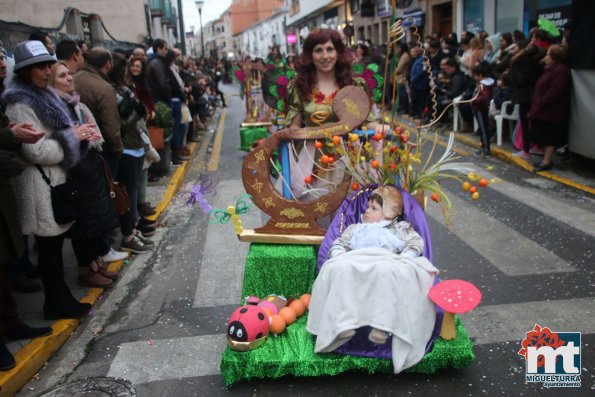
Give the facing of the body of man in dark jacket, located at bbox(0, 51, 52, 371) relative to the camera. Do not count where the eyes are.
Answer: to the viewer's right

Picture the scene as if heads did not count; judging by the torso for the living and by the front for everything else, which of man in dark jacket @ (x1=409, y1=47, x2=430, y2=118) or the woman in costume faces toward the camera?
the woman in costume

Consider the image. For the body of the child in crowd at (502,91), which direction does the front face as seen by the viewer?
to the viewer's left

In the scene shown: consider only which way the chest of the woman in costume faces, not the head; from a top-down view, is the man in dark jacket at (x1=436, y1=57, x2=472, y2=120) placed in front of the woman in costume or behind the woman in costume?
behind

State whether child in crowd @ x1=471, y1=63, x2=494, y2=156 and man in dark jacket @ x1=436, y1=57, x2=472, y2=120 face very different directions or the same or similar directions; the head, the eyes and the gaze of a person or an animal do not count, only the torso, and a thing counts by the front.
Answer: same or similar directions

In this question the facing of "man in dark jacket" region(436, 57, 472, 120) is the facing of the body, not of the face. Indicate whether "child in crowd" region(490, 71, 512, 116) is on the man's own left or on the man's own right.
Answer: on the man's own left

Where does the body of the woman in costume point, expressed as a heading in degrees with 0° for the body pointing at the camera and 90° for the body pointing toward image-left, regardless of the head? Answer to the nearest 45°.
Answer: approximately 0°

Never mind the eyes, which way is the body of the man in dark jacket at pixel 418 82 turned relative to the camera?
to the viewer's left

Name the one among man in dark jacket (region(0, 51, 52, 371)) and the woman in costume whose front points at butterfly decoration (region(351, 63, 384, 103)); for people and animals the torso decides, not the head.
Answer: the man in dark jacket

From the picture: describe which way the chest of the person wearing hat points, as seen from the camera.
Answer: to the viewer's right

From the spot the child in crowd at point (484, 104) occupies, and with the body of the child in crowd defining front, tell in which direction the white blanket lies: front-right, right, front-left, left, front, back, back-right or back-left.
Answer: left

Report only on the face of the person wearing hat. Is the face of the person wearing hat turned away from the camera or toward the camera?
toward the camera

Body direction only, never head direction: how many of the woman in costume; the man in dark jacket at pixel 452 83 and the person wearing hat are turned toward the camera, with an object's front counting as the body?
1

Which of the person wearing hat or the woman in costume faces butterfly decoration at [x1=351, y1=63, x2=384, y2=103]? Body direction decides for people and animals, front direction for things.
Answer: the person wearing hat

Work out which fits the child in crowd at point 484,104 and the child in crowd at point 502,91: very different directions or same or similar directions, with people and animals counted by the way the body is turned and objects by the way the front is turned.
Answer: same or similar directions
